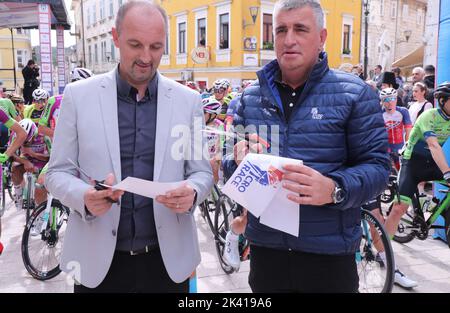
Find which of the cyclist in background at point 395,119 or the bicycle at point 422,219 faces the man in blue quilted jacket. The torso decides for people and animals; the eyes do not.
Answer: the cyclist in background

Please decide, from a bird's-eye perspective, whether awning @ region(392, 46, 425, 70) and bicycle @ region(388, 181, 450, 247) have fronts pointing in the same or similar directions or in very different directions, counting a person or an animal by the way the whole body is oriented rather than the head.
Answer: very different directions

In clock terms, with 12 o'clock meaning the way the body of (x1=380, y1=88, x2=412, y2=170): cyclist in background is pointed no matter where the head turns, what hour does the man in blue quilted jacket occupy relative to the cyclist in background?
The man in blue quilted jacket is roughly at 12 o'clock from the cyclist in background.

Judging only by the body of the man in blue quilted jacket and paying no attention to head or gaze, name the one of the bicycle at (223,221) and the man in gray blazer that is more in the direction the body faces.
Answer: the man in gray blazer

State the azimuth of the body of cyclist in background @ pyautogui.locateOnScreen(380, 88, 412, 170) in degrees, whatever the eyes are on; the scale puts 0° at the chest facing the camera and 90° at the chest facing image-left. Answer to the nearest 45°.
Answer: approximately 0°
